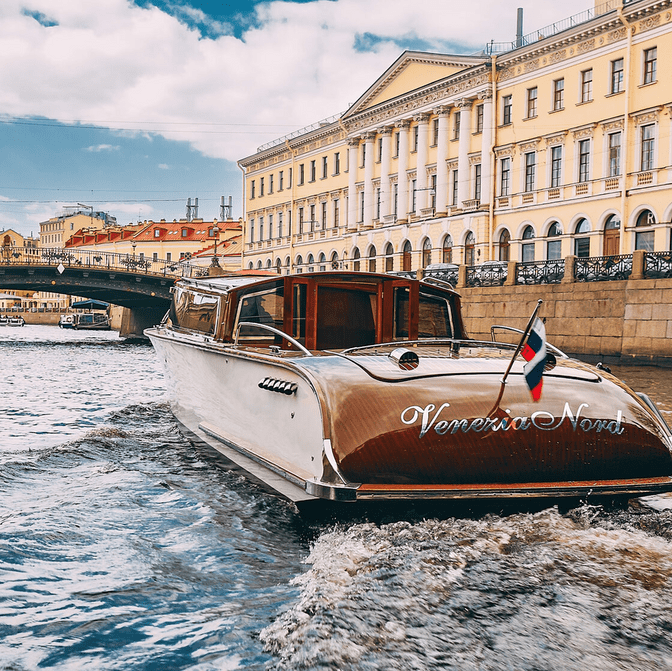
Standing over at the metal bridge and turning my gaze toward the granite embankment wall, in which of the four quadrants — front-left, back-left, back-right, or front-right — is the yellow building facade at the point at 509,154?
front-left

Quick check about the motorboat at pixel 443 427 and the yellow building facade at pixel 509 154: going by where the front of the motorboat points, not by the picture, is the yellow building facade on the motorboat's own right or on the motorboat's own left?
on the motorboat's own right

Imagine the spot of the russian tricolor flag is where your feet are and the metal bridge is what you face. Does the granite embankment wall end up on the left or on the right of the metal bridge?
right

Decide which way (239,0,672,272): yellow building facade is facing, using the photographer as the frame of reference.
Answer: facing the viewer and to the left of the viewer

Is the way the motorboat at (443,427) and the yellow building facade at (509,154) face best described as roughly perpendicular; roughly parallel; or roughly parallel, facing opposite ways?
roughly perpendicular

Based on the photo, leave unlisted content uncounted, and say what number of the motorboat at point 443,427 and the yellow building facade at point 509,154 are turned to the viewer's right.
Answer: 0

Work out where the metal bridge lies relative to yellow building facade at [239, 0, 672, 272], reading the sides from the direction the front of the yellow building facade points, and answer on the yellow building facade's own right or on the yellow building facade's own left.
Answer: on the yellow building facade's own right

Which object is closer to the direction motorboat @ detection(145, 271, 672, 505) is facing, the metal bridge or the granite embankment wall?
the metal bridge

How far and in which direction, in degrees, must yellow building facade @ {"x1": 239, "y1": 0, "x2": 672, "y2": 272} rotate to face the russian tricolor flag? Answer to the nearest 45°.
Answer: approximately 45° to its left

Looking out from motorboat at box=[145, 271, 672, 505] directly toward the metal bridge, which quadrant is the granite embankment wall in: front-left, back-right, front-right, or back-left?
front-right

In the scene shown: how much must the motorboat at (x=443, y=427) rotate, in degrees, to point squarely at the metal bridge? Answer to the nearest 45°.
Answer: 0° — it already faces it

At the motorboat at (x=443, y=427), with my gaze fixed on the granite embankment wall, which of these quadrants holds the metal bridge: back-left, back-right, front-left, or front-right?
front-left

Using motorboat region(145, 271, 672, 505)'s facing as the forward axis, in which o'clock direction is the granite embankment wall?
The granite embankment wall is roughly at 2 o'clock from the motorboat.

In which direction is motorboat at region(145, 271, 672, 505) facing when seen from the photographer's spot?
facing away from the viewer and to the left of the viewer

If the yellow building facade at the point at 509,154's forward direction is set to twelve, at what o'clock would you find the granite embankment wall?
The granite embankment wall is roughly at 10 o'clock from the yellow building facade.
